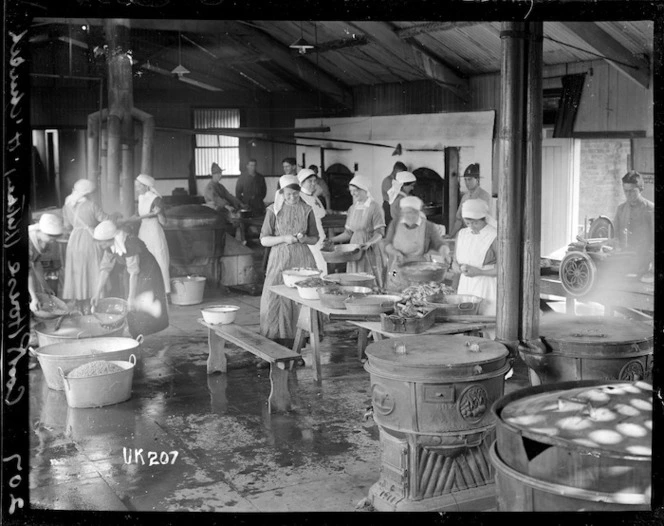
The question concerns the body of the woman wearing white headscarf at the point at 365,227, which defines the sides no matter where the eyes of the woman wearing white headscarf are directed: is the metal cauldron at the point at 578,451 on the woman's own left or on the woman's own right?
on the woman's own left

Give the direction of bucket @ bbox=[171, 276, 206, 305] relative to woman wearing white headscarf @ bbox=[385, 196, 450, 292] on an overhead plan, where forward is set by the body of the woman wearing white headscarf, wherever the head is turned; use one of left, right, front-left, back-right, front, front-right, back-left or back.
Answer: back-right

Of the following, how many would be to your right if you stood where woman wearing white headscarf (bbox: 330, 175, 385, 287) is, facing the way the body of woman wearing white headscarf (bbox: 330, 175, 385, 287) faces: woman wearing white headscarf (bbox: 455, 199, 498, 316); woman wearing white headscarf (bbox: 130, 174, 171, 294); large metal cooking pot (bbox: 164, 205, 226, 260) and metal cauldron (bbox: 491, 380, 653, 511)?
2

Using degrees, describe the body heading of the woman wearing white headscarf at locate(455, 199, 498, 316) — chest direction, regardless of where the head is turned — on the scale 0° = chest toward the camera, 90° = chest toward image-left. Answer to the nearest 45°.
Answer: approximately 45°

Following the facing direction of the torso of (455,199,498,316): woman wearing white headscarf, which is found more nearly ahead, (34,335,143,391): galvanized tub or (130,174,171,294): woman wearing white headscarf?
the galvanized tub
